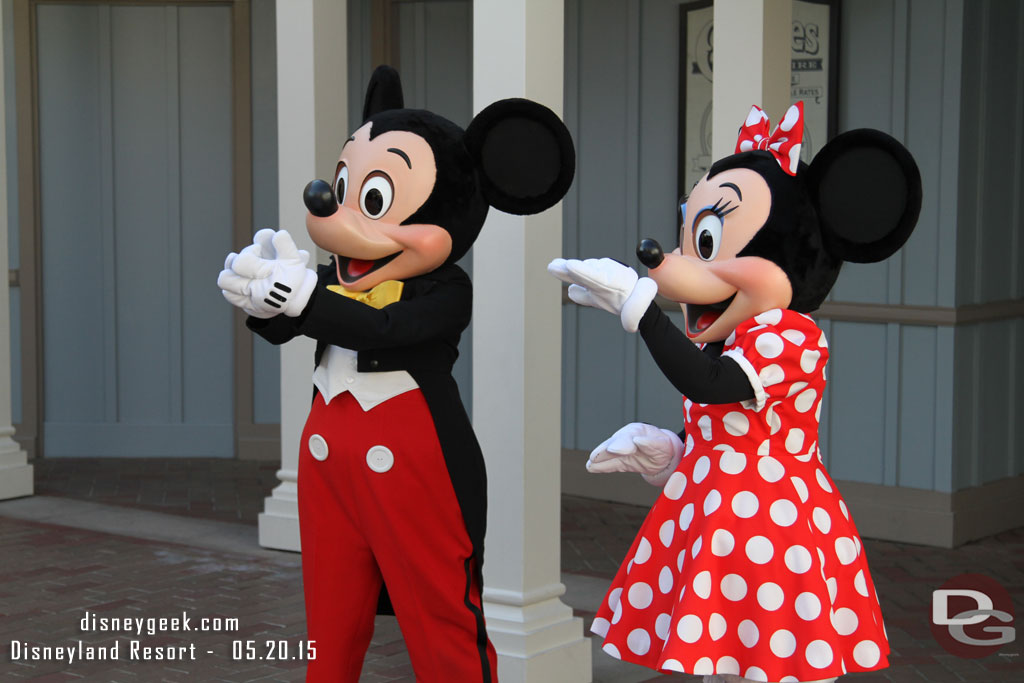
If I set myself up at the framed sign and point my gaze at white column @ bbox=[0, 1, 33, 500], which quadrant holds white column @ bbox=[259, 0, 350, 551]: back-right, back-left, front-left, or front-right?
front-left

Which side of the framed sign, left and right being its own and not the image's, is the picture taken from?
front

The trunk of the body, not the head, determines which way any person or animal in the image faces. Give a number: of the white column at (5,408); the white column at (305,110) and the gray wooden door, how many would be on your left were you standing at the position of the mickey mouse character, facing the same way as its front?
0

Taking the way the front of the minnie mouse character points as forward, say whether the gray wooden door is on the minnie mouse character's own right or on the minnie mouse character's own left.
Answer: on the minnie mouse character's own right

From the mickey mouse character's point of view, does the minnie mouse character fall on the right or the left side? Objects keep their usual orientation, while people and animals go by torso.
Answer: on its left

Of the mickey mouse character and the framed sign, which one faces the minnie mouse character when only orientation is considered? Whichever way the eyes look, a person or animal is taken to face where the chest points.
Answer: the framed sign

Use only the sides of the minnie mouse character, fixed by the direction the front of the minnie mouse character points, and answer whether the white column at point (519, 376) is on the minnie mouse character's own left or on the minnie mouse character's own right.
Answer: on the minnie mouse character's own right

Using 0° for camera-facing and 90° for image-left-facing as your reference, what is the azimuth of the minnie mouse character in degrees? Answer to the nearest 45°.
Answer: approximately 90°

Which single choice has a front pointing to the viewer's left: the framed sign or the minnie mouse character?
the minnie mouse character
